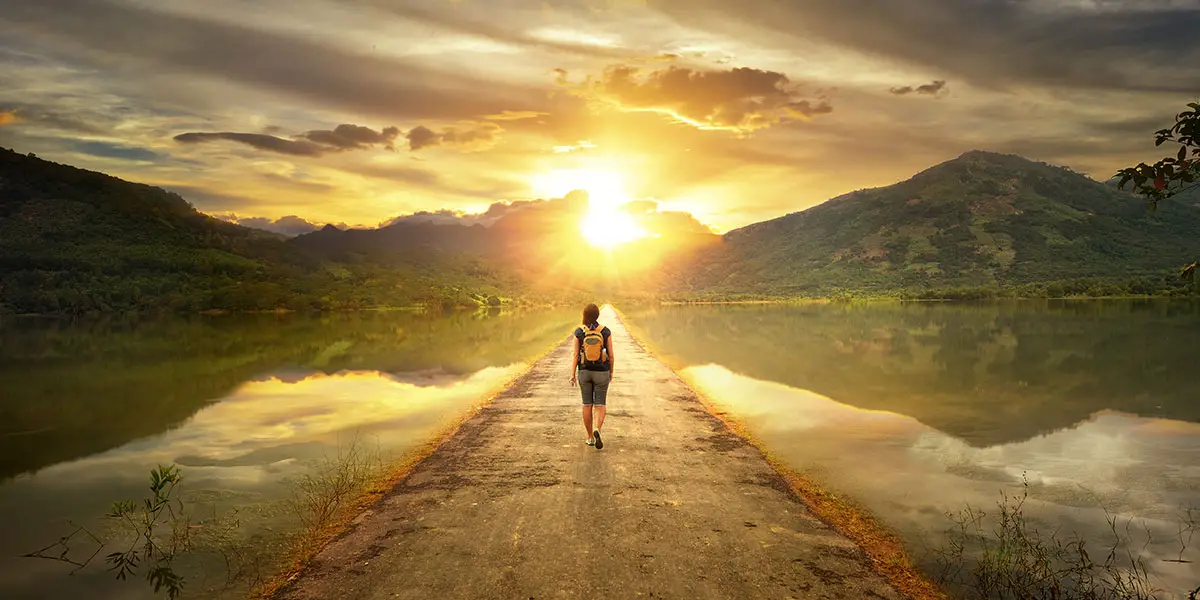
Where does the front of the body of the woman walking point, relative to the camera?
away from the camera

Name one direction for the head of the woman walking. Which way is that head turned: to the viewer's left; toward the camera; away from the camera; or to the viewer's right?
away from the camera

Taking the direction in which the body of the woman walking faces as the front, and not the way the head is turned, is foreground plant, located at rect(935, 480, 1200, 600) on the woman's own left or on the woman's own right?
on the woman's own right
